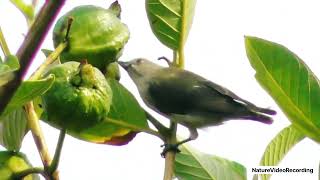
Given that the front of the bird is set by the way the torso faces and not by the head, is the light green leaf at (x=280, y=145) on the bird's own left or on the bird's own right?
on the bird's own left

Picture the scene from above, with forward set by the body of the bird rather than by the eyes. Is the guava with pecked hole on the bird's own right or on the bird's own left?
on the bird's own left

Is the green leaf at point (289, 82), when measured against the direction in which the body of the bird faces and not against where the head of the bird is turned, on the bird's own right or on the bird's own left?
on the bird's own left

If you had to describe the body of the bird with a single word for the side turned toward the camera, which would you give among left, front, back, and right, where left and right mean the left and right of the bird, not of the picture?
left

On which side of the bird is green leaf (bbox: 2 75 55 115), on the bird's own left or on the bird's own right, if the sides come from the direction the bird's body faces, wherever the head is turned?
on the bird's own left

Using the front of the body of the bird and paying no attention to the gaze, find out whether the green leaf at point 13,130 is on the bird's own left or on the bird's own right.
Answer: on the bird's own left
